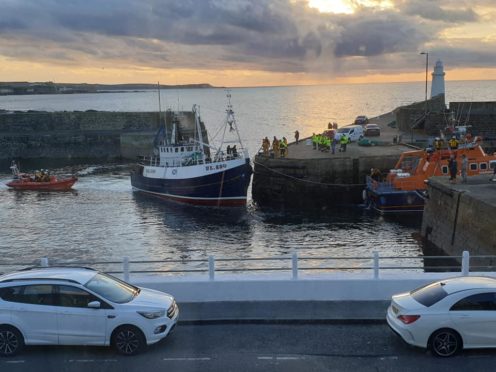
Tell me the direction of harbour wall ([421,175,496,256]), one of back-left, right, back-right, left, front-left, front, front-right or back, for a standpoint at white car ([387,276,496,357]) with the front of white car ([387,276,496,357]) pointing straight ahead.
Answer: front-left

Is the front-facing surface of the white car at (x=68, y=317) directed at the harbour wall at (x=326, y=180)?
no

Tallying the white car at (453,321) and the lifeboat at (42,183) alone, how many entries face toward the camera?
0

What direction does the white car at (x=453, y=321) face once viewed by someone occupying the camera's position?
facing away from the viewer and to the right of the viewer

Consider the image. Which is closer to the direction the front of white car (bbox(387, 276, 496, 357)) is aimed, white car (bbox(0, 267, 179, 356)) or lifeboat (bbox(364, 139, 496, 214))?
the lifeboat

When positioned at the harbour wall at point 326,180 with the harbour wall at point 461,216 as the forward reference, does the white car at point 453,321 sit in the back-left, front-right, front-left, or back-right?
front-right

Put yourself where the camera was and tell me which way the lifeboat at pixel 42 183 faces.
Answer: facing to the right of the viewer

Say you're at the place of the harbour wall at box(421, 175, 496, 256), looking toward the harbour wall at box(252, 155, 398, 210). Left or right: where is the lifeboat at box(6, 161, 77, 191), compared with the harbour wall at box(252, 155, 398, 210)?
left

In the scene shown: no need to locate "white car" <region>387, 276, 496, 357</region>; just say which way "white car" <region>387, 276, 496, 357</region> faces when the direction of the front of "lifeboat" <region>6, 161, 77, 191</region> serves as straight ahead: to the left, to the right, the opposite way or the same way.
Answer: the same way

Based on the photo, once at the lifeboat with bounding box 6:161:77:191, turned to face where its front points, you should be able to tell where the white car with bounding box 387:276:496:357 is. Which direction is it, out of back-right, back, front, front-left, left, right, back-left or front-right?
right

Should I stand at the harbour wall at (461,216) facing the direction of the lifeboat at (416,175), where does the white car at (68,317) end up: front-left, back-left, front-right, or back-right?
back-left

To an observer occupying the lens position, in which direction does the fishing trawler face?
facing the viewer and to the right of the viewer

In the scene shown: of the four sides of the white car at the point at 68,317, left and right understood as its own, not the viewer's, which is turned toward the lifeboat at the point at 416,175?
left

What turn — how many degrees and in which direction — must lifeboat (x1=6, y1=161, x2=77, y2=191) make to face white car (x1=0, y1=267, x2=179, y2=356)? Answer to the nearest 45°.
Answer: approximately 90° to its right

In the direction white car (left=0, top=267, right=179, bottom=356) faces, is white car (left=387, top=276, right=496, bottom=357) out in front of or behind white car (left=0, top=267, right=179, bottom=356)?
in front
